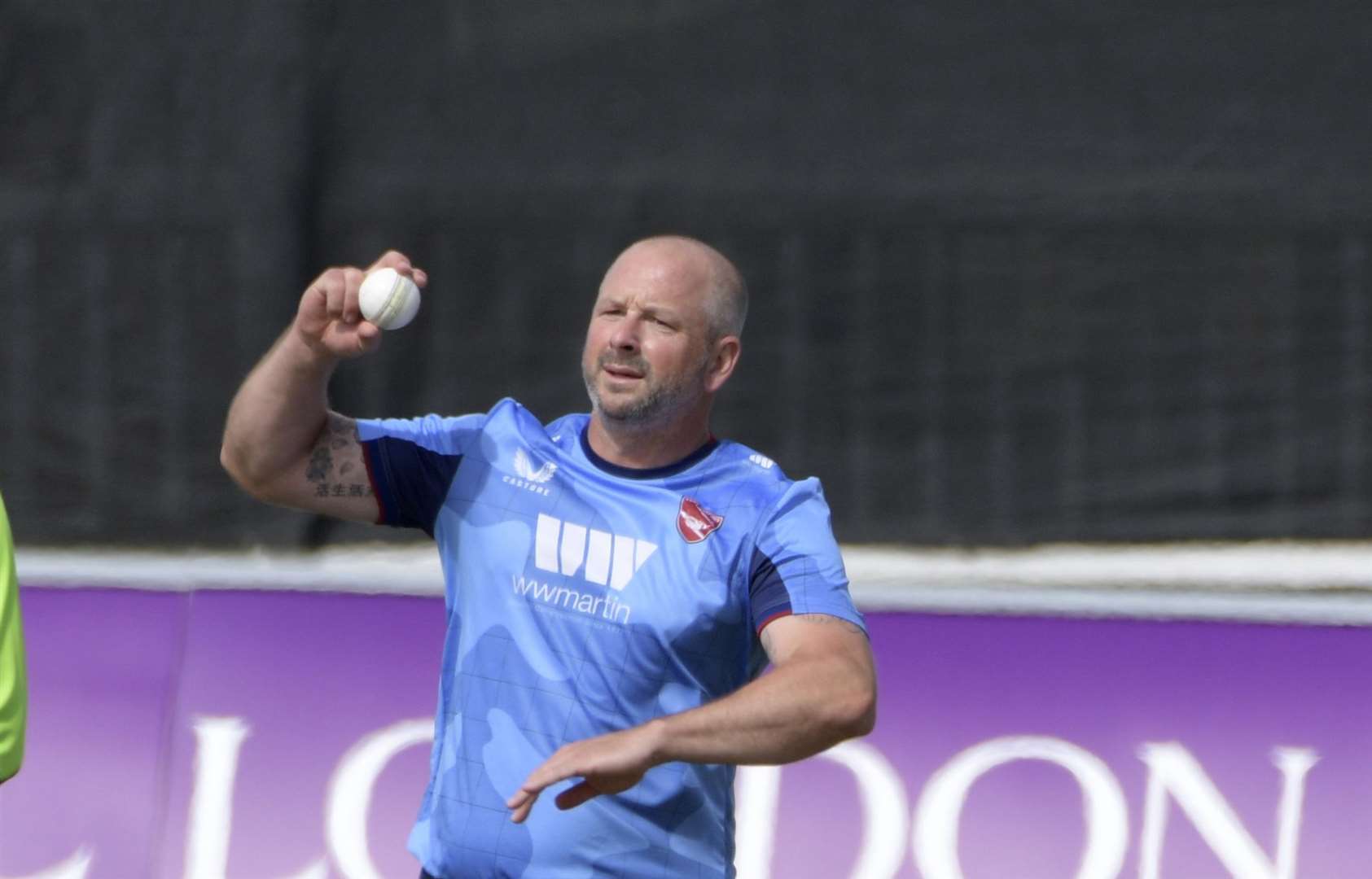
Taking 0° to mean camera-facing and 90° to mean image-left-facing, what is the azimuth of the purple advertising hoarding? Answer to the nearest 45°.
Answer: approximately 0°

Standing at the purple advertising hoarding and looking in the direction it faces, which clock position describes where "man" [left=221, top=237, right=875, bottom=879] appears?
The man is roughly at 1 o'clock from the purple advertising hoarding.
